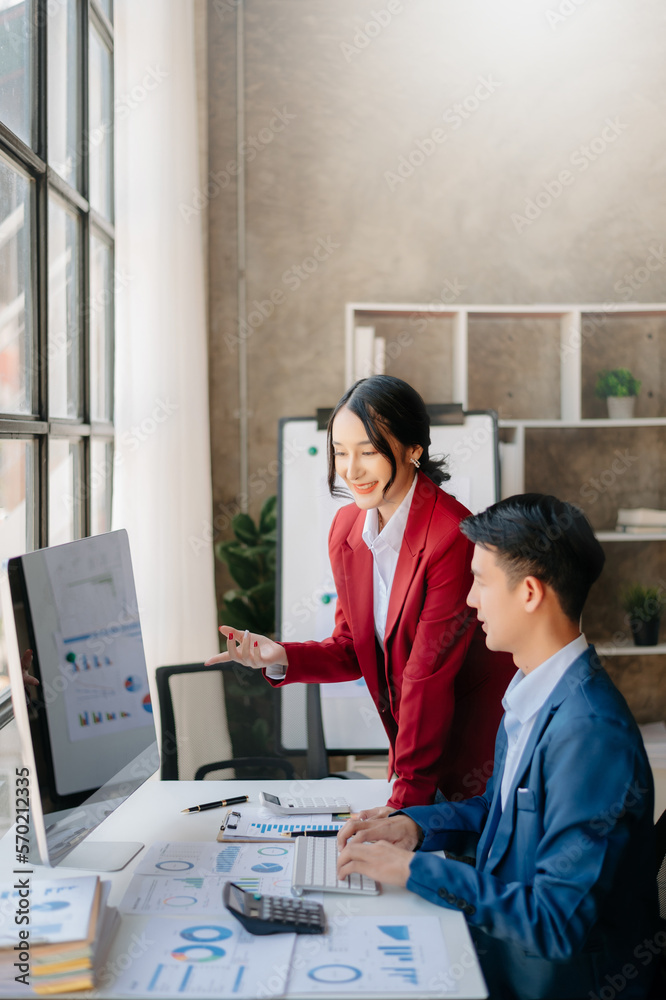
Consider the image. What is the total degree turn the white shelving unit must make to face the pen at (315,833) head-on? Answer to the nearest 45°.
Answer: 0° — it already faces it

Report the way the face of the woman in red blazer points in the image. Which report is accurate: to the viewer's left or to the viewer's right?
to the viewer's left

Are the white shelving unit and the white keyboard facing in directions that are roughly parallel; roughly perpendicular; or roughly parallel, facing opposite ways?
roughly perpendicular

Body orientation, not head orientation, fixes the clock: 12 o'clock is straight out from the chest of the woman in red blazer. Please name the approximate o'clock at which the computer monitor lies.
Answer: The computer monitor is roughly at 12 o'clock from the woman in red blazer.

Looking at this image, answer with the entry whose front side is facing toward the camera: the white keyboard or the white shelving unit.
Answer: the white shelving unit

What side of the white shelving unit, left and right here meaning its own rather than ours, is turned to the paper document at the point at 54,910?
front

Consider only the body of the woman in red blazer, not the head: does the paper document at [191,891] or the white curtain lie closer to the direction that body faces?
the paper document

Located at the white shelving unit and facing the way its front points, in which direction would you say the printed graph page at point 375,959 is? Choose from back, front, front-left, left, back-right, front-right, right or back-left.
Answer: front

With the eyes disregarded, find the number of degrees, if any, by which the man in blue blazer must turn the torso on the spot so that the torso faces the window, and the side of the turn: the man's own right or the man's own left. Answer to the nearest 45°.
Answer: approximately 45° to the man's own right

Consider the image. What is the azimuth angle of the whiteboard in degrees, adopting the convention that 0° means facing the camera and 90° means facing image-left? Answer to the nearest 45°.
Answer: approximately 0°

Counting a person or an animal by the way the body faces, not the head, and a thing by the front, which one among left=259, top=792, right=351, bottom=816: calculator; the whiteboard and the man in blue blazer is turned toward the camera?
the whiteboard

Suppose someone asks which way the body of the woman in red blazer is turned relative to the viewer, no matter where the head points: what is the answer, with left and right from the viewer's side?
facing the viewer and to the left of the viewer

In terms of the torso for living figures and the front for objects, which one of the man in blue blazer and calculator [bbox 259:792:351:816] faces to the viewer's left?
the man in blue blazer

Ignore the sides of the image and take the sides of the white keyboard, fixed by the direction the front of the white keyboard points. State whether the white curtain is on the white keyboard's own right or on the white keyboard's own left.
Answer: on the white keyboard's own left

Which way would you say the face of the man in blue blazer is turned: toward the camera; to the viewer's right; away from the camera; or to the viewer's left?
to the viewer's left

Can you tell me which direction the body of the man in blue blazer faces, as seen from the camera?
to the viewer's left

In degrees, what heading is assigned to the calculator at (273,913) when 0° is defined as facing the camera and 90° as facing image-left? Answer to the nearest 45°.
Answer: approximately 270°
